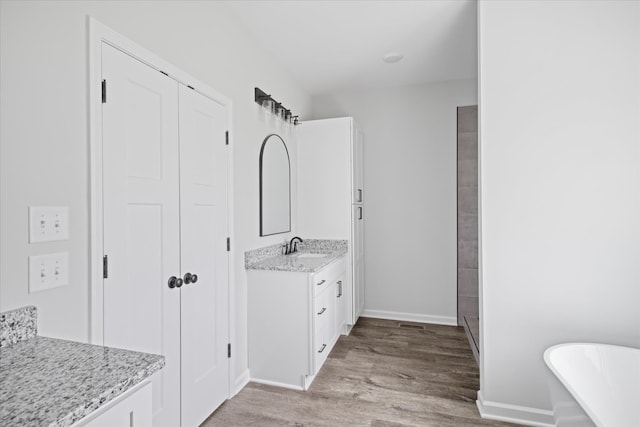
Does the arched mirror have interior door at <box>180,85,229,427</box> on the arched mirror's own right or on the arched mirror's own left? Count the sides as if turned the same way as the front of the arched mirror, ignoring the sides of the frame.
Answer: on the arched mirror's own right

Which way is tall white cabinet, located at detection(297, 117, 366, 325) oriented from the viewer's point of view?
to the viewer's right

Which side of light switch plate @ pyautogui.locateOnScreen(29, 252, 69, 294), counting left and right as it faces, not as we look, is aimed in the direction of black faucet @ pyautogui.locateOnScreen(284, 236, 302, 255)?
left

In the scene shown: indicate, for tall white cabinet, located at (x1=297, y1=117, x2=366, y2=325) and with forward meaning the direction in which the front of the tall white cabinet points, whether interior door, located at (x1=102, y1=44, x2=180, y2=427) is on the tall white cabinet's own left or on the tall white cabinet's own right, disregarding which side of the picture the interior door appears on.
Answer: on the tall white cabinet's own right

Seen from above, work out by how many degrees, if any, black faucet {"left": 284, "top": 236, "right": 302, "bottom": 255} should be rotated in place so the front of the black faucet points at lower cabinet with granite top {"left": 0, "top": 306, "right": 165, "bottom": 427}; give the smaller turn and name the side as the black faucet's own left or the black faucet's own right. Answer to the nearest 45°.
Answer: approximately 45° to the black faucet's own right

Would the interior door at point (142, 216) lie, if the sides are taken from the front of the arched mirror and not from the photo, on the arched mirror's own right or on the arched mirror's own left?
on the arched mirror's own right

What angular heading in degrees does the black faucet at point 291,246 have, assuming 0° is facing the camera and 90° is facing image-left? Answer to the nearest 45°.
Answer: approximately 315°

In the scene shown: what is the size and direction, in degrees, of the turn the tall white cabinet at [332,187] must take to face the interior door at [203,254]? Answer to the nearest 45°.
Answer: approximately 135° to its right

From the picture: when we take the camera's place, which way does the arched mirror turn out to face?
facing the viewer and to the right of the viewer

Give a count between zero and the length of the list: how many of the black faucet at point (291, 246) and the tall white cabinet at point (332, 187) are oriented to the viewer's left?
0
